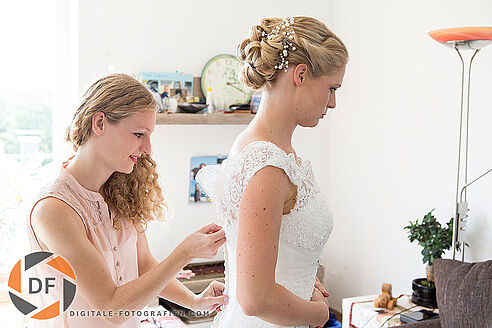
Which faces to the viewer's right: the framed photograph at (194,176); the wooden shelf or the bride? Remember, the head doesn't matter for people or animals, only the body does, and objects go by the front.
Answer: the bride

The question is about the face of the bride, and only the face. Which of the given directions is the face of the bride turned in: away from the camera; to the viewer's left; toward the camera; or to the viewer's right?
to the viewer's right

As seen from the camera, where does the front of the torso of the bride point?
to the viewer's right

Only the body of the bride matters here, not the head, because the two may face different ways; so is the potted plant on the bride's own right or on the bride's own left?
on the bride's own left

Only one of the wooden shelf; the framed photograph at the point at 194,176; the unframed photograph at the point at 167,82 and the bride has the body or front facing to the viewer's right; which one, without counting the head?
the bride

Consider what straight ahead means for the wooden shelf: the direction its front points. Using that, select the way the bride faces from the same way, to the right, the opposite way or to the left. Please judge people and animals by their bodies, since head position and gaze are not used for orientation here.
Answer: to the left

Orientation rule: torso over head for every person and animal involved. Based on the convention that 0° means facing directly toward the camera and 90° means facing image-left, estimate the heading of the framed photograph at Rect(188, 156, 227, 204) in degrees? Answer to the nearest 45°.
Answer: approximately 0°
